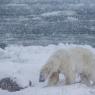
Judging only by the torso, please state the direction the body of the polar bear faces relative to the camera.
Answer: to the viewer's left

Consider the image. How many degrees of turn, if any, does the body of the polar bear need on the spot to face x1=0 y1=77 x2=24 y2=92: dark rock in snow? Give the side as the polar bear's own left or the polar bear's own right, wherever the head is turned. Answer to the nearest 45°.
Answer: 0° — it already faces it
